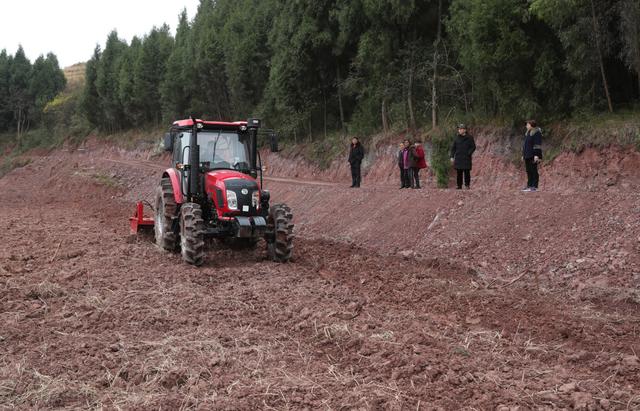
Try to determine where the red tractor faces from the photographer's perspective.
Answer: facing the viewer and to the right of the viewer

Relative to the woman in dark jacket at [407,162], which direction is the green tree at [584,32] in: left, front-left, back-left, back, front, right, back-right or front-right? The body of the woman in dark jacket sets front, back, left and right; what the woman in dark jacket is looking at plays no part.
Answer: back-left

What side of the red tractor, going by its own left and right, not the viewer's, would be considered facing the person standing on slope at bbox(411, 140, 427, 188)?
left

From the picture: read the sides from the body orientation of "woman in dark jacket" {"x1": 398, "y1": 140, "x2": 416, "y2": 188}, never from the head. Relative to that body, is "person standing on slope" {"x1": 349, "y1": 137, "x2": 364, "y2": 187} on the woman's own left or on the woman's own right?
on the woman's own right

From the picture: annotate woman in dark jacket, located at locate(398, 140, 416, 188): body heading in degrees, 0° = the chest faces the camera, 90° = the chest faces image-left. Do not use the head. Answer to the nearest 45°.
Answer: approximately 45°

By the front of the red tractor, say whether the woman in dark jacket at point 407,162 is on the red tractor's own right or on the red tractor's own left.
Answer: on the red tractor's own left

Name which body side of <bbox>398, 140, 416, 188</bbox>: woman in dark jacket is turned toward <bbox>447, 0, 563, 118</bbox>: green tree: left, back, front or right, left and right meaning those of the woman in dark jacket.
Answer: back

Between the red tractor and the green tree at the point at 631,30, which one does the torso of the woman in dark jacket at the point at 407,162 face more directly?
the red tractor

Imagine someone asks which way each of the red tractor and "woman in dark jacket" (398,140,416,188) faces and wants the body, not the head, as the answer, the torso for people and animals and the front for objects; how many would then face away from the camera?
0
